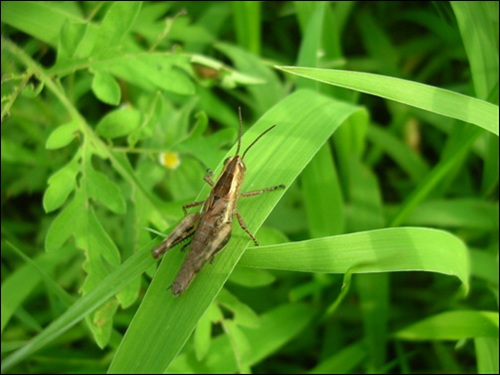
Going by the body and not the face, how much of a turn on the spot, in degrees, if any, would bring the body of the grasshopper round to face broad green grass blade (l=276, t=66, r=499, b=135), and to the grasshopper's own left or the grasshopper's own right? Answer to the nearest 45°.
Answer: approximately 45° to the grasshopper's own right

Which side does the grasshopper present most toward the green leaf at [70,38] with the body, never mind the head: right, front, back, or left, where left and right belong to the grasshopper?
left

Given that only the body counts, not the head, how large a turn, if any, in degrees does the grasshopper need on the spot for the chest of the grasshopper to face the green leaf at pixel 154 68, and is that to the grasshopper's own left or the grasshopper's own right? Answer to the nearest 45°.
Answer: approximately 45° to the grasshopper's own left

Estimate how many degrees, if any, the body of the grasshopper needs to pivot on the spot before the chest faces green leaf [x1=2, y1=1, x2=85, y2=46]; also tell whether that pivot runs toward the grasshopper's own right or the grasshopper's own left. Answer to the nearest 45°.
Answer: approximately 90° to the grasshopper's own left

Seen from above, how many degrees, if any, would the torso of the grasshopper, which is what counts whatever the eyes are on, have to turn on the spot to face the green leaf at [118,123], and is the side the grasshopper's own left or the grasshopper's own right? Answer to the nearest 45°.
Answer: approximately 90° to the grasshopper's own left

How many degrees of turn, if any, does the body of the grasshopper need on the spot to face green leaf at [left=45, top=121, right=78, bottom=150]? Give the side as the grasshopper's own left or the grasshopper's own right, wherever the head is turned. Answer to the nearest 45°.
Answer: approximately 90° to the grasshopper's own left

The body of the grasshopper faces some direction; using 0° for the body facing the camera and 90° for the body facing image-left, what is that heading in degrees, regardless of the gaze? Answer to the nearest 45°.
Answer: approximately 225°
